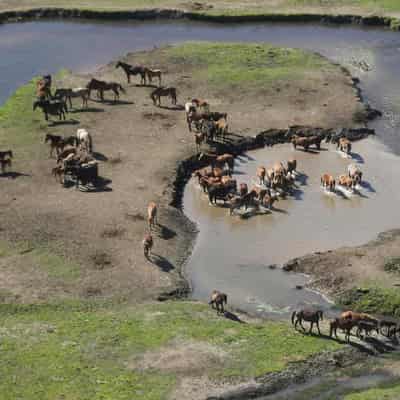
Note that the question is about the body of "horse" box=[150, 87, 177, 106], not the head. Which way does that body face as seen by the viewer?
to the viewer's left

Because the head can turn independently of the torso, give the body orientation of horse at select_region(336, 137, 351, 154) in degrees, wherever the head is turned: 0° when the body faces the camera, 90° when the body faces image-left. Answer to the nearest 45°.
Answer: approximately 45°

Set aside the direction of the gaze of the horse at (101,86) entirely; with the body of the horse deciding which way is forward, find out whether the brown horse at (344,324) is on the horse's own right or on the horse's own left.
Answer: on the horse's own left

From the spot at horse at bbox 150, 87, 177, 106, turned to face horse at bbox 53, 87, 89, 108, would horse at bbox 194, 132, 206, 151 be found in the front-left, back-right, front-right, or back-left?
back-left

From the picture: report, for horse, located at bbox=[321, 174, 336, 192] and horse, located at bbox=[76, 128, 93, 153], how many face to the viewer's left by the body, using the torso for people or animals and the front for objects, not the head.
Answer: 0

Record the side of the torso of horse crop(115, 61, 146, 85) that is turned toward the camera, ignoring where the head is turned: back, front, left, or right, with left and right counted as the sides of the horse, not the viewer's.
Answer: left

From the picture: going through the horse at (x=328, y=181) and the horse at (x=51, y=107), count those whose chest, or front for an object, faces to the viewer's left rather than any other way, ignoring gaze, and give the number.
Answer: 1

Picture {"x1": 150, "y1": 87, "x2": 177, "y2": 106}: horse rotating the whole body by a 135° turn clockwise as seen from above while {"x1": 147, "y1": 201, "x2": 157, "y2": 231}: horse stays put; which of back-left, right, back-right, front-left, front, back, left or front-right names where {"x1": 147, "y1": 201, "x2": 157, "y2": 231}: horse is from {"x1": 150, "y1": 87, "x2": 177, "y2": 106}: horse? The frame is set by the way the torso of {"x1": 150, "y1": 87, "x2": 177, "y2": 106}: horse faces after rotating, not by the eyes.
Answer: back-right

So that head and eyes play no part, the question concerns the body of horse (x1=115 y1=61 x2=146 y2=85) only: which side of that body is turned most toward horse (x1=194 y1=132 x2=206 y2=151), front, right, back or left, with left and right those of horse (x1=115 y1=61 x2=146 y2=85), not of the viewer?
left

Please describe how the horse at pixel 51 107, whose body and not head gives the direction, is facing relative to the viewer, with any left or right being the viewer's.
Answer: facing to the left of the viewer

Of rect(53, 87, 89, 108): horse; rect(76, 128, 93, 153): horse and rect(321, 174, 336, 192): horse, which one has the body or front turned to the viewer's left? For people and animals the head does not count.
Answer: rect(53, 87, 89, 108): horse

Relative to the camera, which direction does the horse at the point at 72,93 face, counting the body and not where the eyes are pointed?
to the viewer's left

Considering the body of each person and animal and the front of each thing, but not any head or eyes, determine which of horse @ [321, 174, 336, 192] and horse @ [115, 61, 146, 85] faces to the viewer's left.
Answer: horse @ [115, 61, 146, 85]
